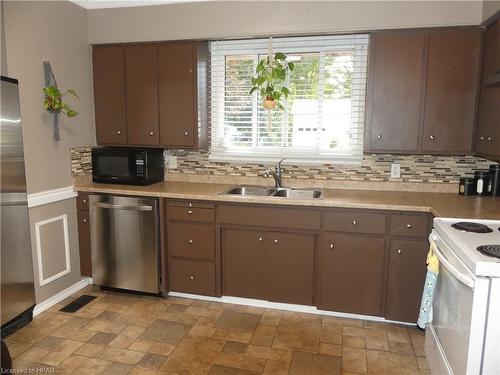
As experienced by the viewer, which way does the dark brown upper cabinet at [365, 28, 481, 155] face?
facing the viewer

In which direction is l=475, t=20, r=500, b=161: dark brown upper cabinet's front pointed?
to the viewer's left

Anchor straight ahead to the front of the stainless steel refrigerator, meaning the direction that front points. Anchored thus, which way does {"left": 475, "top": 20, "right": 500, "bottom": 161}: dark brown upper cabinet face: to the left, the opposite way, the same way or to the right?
the opposite way

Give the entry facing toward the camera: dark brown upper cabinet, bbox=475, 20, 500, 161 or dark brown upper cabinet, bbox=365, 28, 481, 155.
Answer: dark brown upper cabinet, bbox=365, 28, 481, 155

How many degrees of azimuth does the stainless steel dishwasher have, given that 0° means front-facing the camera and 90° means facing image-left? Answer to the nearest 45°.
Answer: approximately 45°

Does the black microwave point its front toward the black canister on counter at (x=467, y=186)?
no

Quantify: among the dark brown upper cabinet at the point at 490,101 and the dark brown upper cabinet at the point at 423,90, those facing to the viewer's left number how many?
1

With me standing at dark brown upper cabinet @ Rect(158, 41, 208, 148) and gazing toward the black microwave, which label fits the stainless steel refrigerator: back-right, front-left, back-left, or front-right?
front-left

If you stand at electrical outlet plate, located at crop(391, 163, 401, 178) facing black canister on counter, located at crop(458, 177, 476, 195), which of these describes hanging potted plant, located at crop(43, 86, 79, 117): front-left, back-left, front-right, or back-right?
back-right

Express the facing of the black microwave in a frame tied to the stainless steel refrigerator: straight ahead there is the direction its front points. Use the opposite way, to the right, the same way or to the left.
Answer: to the right

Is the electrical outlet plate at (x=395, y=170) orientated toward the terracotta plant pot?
no

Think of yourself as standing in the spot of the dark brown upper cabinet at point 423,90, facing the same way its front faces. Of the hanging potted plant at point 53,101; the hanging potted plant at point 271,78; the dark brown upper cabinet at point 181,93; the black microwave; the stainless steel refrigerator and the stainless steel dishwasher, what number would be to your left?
0

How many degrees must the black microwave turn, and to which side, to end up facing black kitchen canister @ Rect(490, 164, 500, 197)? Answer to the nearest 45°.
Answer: approximately 90° to its left

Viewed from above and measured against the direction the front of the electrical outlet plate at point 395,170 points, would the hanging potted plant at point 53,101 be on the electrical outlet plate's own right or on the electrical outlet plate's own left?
on the electrical outlet plate's own right

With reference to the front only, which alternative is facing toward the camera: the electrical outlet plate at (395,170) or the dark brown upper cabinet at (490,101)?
the electrical outlet plate

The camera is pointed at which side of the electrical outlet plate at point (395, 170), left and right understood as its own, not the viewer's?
front

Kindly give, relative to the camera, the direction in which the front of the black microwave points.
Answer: facing the viewer and to the left of the viewer

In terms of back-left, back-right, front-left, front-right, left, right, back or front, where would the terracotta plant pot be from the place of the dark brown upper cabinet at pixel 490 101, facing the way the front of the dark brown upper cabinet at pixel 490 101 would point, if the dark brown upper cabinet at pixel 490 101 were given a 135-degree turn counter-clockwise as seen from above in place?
back-right
